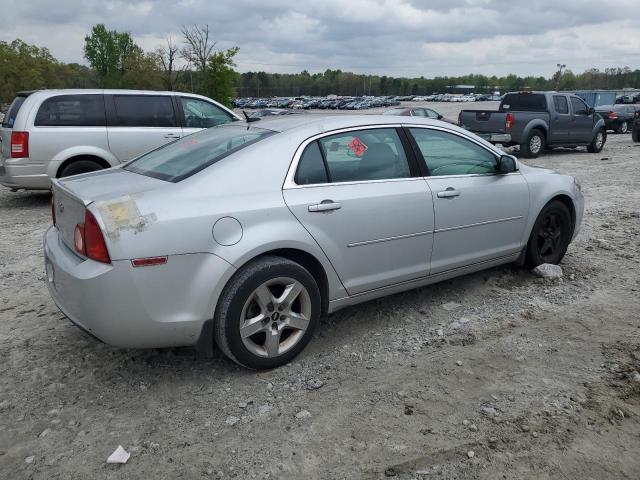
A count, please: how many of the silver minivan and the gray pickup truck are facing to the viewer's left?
0

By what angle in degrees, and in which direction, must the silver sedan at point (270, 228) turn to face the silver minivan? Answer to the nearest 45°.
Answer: approximately 90° to its left

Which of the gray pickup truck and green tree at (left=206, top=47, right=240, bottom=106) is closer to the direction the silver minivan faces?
the gray pickup truck

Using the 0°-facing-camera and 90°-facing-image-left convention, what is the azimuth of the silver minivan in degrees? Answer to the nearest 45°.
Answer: approximately 270°

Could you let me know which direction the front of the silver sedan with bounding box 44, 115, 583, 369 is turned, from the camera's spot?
facing away from the viewer and to the right of the viewer

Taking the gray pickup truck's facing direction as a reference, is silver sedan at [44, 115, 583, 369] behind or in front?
behind

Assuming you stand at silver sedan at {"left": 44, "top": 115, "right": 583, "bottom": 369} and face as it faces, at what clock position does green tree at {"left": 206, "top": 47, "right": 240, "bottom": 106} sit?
The green tree is roughly at 10 o'clock from the silver sedan.

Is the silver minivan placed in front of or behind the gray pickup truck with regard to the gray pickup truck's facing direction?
behind

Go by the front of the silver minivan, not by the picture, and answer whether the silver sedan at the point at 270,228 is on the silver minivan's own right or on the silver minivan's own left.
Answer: on the silver minivan's own right

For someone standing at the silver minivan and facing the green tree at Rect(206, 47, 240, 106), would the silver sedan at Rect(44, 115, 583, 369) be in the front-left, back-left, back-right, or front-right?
back-right

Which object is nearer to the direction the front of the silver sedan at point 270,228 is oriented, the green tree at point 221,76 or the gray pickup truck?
the gray pickup truck

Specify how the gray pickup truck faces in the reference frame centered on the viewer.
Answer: facing away from the viewer and to the right of the viewer

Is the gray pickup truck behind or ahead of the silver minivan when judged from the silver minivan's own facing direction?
ahead

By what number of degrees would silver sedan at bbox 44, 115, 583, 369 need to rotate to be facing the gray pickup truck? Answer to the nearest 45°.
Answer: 0° — it already faces it

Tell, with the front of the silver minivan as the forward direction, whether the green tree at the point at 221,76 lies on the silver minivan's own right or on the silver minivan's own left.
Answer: on the silver minivan's own left
